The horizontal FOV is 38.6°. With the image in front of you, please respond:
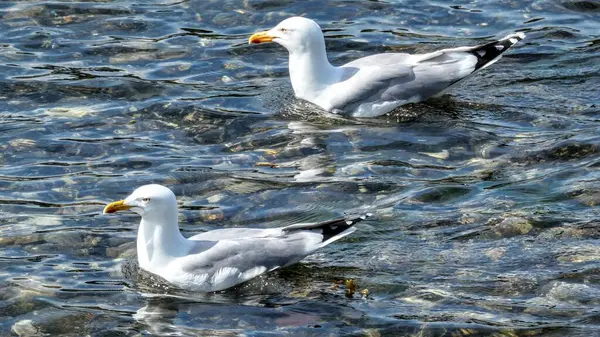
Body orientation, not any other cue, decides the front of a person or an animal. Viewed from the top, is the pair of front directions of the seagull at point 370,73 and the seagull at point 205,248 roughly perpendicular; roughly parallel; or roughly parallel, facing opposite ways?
roughly parallel

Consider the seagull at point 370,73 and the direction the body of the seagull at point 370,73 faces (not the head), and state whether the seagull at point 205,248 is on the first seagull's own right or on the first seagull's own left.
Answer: on the first seagull's own left

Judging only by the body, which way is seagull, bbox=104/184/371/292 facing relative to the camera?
to the viewer's left

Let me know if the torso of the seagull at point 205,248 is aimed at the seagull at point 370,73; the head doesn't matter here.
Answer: no

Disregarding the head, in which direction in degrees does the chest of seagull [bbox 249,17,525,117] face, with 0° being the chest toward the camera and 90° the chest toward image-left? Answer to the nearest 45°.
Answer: approximately 90°

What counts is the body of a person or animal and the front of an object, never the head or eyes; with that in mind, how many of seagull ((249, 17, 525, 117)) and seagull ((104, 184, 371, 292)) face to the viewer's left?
2
